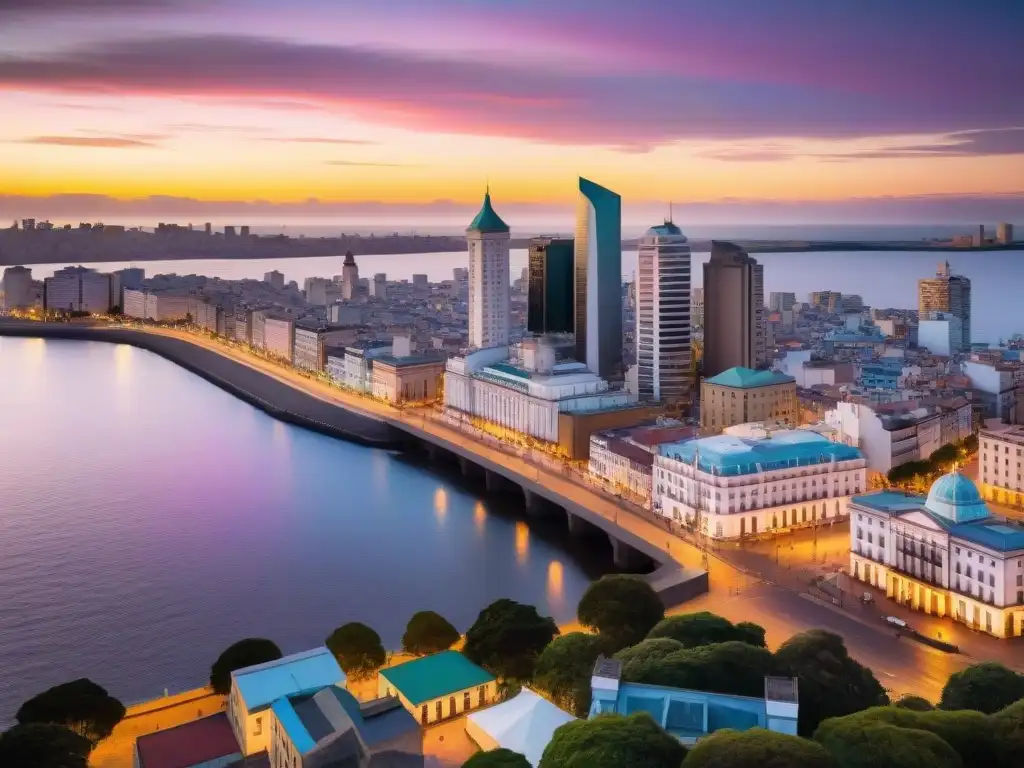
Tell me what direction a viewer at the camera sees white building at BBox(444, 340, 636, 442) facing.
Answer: facing the viewer and to the left of the viewer

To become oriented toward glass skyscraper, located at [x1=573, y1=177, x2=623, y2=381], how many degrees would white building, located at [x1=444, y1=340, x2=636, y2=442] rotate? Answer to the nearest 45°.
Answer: approximately 135° to its right

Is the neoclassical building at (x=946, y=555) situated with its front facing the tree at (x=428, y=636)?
yes

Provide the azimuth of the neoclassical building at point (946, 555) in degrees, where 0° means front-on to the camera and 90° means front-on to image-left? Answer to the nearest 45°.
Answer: approximately 45°

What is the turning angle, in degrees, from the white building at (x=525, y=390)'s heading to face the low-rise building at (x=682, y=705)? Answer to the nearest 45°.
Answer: approximately 45° to its left

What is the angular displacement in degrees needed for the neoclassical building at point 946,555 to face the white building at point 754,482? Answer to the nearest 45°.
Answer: approximately 90° to its right

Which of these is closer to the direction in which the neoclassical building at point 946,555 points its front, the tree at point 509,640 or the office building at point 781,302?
the tree

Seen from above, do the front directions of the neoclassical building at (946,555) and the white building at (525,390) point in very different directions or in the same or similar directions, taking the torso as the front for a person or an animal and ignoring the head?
same or similar directions

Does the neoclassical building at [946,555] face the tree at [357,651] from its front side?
yes

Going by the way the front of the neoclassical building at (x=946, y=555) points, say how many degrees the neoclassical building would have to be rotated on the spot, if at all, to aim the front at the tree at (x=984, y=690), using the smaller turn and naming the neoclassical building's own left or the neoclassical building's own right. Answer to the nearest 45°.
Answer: approximately 45° to the neoclassical building's own left

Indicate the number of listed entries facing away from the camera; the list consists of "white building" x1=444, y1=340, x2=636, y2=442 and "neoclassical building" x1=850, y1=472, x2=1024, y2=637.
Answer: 0

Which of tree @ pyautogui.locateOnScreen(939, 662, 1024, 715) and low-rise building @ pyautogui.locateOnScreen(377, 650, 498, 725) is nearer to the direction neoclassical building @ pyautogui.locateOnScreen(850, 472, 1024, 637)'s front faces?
the low-rise building

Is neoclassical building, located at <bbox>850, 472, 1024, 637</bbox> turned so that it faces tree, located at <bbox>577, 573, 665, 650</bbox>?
yes

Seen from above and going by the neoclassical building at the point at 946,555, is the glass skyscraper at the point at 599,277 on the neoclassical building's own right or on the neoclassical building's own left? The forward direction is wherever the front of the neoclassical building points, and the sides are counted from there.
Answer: on the neoclassical building's own right

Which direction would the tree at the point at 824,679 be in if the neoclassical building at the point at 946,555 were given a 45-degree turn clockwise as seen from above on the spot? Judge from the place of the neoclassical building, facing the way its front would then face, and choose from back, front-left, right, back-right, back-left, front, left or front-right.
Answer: left
